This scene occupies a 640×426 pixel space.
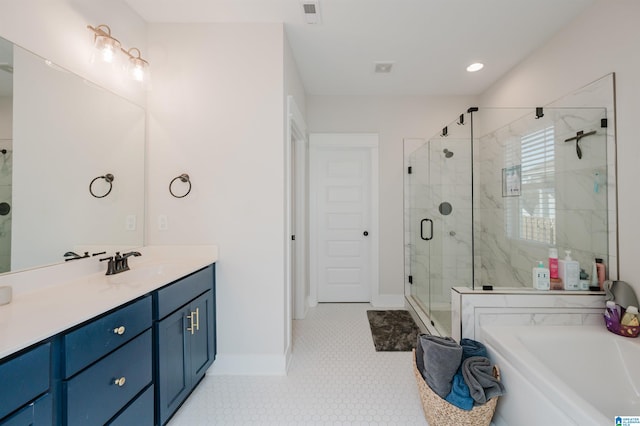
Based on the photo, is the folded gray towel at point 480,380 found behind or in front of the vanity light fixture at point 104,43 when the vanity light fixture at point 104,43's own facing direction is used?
in front

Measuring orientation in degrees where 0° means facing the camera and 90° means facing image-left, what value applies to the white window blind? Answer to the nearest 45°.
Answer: approximately 45°

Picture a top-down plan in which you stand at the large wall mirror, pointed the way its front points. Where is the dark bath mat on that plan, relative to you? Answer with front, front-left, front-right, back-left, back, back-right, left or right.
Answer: front-left

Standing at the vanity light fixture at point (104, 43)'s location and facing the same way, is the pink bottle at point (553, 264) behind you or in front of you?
in front

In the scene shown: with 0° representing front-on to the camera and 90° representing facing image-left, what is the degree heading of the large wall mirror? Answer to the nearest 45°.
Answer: approximately 315°

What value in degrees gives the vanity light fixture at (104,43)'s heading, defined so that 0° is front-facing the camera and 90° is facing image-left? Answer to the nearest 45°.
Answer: approximately 315°

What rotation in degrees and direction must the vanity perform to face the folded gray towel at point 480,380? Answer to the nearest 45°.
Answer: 0° — it already faces it
